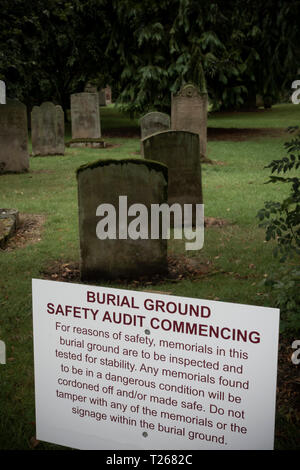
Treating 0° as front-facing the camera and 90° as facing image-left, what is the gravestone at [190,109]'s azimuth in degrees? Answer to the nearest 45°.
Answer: approximately 0°

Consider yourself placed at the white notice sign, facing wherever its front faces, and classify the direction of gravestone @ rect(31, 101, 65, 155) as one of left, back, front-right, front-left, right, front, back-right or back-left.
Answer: back

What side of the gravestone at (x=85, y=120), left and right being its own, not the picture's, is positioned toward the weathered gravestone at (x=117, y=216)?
front

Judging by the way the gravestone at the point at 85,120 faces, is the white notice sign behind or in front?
in front

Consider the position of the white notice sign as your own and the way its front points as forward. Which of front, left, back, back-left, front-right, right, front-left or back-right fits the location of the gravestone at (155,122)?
back

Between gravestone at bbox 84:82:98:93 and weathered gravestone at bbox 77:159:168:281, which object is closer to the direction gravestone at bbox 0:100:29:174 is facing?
the weathered gravestone

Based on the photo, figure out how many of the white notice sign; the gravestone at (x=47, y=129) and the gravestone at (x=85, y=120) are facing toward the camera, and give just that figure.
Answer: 3

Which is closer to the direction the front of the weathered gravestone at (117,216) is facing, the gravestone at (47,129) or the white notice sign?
the white notice sign
